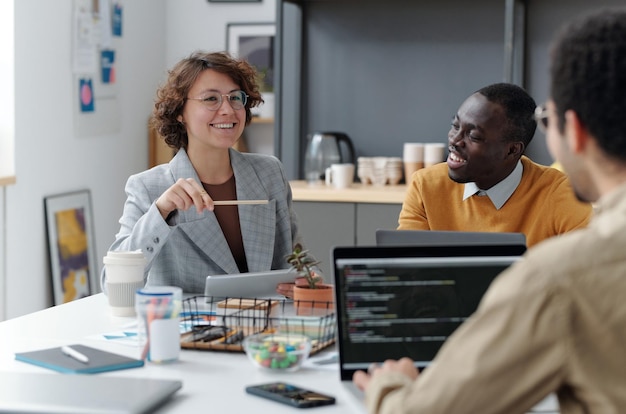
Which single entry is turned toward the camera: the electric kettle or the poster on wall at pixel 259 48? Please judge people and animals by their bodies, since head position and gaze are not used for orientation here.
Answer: the poster on wall

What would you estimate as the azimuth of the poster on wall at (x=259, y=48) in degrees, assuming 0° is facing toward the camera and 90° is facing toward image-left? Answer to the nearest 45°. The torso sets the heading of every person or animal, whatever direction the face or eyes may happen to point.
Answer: approximately 0°

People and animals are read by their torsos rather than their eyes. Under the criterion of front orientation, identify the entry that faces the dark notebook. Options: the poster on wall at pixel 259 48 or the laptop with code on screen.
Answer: the poster on wall

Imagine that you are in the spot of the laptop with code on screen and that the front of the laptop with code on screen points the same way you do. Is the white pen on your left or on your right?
on your right

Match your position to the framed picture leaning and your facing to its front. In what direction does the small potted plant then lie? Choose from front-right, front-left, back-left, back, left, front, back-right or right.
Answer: front-right

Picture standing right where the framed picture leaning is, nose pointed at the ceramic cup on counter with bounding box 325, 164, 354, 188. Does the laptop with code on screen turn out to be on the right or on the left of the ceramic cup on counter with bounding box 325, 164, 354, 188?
right

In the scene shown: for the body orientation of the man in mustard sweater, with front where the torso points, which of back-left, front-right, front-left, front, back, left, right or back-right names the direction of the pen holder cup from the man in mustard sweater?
front

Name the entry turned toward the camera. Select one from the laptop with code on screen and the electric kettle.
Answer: the laptop with code on screen

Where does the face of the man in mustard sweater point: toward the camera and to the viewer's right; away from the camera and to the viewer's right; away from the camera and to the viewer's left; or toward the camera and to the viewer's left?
toward the camera and to the viewer's left

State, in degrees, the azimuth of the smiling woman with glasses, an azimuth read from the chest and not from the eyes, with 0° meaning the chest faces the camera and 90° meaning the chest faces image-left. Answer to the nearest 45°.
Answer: approximately 315°

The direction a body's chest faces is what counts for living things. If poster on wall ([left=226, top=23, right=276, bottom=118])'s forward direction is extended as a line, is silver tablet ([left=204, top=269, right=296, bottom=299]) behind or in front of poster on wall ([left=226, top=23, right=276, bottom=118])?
in front

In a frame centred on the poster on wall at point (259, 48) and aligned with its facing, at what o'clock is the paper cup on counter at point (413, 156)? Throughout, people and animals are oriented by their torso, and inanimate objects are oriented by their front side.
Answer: The paper cup on counter is roughly at 11 o'clock from the poster on wall.

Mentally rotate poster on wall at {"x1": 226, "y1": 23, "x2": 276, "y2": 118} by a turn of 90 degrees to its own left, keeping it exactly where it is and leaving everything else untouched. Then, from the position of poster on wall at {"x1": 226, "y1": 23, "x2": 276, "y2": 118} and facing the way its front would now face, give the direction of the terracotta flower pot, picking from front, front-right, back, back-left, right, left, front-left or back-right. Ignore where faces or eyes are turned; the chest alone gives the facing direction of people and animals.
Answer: right

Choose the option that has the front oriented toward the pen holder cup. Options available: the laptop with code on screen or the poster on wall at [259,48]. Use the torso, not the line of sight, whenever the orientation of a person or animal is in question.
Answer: the poster on wall

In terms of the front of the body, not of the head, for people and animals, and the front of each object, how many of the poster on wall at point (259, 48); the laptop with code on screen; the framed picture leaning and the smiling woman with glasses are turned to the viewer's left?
0

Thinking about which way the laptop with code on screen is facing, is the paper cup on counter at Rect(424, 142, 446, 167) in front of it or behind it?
behind

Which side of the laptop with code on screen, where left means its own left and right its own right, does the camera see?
front

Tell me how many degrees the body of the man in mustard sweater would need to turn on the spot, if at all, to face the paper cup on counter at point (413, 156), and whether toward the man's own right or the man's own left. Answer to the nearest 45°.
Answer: approximately 135° to the man's own right

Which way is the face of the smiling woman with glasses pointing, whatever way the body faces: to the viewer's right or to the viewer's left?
to the viewer's right

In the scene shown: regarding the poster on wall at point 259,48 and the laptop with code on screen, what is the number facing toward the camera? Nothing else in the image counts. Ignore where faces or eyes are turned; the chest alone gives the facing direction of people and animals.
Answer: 2
